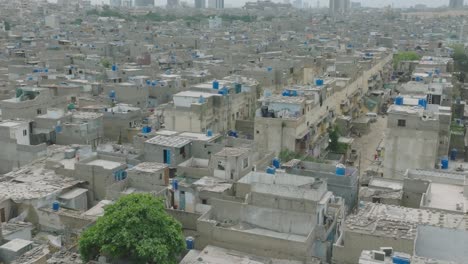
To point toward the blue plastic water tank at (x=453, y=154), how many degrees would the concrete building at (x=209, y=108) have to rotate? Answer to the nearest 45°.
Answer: approximately 45° to its left

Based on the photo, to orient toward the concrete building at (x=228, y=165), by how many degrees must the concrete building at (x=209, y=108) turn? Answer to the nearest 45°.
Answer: approximately 45° to its right

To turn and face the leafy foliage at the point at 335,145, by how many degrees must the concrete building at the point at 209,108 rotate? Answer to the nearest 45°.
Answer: approximately 45° to its left

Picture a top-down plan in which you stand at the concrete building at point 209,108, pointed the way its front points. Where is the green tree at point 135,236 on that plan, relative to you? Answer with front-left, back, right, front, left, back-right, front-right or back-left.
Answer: front-right

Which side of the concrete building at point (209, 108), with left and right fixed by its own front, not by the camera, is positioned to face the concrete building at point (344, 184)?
front

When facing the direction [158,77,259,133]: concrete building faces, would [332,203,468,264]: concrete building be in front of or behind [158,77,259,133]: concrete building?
in front
